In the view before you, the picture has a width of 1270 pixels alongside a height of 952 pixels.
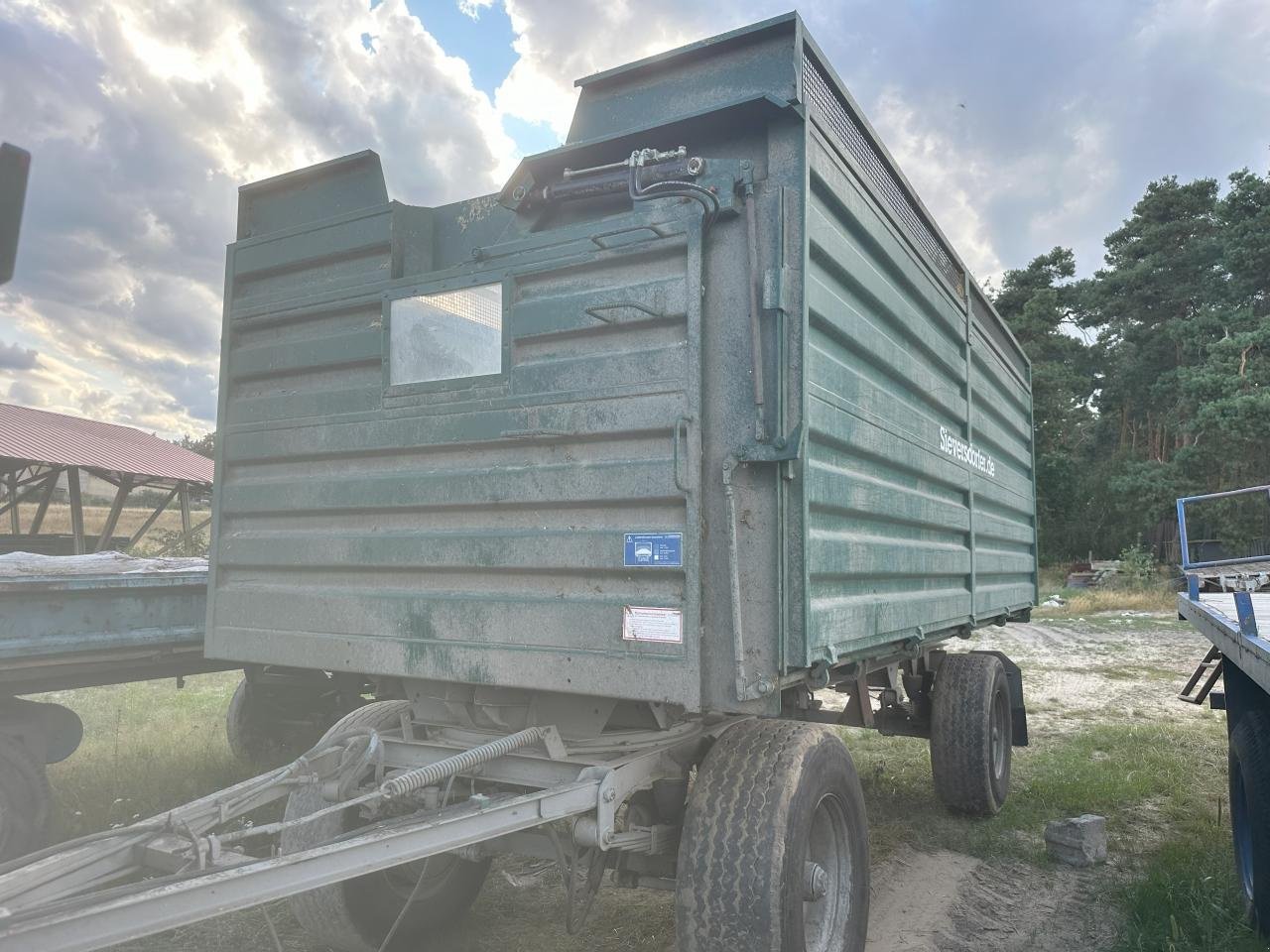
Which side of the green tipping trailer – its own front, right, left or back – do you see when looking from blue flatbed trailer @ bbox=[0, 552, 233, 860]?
right

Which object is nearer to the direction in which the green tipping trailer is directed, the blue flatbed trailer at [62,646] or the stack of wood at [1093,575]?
the blue flatbed trailer

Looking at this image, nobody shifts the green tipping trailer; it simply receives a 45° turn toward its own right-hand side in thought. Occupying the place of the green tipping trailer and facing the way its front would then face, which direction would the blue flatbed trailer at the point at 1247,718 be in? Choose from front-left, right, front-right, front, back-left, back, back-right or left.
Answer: back

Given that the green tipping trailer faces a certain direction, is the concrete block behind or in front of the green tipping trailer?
behind

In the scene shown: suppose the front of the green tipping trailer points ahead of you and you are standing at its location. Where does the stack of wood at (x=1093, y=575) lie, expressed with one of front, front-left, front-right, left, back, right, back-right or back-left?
back

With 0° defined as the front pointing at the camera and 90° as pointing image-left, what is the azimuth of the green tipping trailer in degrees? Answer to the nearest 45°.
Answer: approximately 45°
